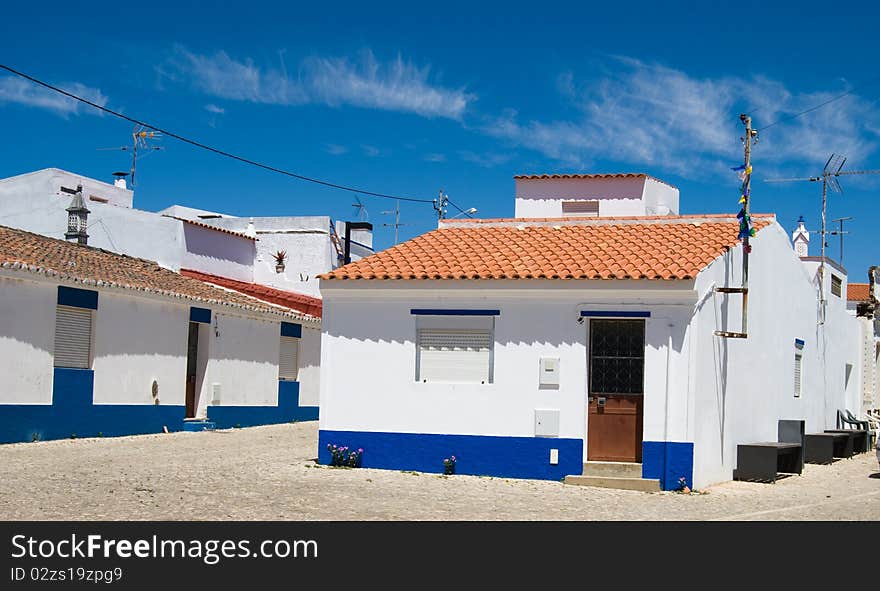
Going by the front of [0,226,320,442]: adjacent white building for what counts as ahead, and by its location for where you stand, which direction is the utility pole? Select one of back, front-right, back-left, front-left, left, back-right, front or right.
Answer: front

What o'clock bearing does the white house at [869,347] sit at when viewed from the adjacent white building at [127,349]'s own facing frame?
The white house is roughly at 10 o'clock from the adjacent white building.

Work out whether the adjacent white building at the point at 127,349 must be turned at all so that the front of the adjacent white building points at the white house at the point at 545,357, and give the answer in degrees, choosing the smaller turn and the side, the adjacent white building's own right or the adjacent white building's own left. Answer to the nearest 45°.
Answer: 0° — it already faces it

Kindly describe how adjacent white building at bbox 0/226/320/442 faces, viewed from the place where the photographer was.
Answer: facing the viewer and to the right of the viewer
